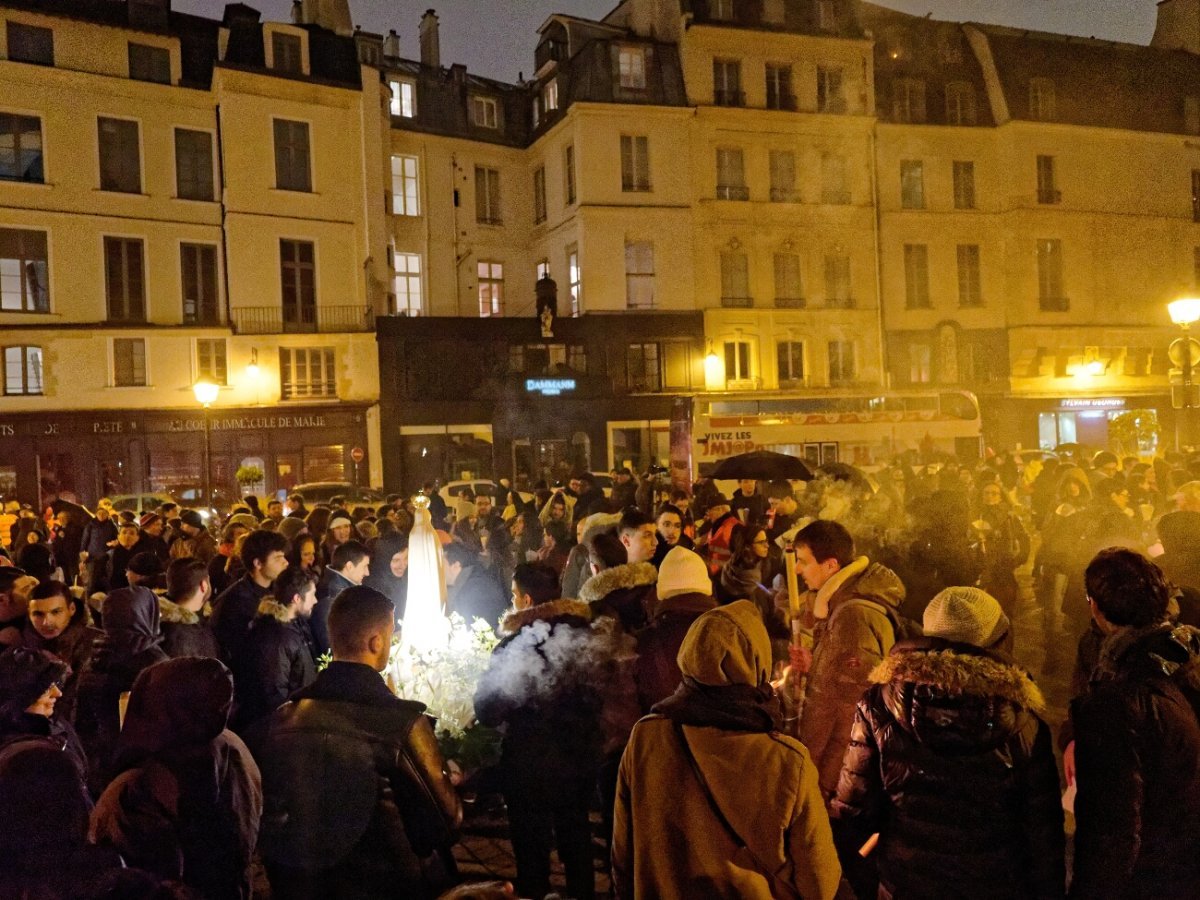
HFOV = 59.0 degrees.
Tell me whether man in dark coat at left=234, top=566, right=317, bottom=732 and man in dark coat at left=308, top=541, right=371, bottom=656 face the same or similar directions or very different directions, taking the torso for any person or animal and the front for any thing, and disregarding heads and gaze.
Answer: same or similar directions

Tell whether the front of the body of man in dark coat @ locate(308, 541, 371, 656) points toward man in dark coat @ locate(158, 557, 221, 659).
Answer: no

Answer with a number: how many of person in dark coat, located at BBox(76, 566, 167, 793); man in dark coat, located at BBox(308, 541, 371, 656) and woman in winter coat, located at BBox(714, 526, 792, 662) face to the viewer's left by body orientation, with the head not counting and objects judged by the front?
0

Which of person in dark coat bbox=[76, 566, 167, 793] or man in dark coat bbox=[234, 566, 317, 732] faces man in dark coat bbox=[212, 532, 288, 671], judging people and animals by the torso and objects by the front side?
person in dark coat bbox=[76, 566, 167, 793]

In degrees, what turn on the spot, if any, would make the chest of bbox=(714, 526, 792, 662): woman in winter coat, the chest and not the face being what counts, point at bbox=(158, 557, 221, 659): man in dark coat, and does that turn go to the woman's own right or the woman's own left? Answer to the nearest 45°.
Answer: approximately 135° to the woman's own right

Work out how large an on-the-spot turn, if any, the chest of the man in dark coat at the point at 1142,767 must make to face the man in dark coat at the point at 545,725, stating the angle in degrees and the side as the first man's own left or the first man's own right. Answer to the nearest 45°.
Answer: approximately 45° to the first man's own left

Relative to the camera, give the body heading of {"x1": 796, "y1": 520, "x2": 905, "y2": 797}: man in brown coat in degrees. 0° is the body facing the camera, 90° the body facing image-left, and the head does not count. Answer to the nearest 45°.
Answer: approximately 90°

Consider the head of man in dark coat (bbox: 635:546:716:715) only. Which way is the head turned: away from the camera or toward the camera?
away from the camera

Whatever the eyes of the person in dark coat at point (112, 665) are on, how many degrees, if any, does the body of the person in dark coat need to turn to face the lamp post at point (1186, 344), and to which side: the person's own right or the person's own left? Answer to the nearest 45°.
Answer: approximately 45° to the person's own right

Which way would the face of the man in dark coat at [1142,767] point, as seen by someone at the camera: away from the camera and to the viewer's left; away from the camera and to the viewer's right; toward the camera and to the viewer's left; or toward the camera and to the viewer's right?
away from the camera and to the viewer's left
